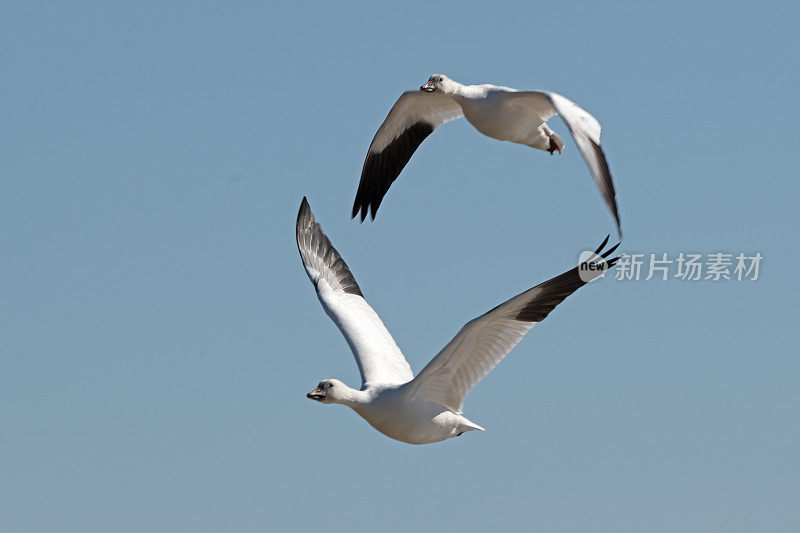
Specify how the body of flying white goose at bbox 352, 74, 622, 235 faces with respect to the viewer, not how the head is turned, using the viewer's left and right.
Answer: facing the viewer and to the left of the viewer

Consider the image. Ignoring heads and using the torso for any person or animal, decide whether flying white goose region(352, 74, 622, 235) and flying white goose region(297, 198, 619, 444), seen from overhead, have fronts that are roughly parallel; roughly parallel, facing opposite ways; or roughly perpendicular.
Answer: roughly parallel

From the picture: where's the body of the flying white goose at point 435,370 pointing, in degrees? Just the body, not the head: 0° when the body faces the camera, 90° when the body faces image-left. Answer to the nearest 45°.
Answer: approximately 45°

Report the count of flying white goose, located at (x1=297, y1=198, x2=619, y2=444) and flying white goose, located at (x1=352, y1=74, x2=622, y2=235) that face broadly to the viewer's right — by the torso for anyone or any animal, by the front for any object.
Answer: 0
